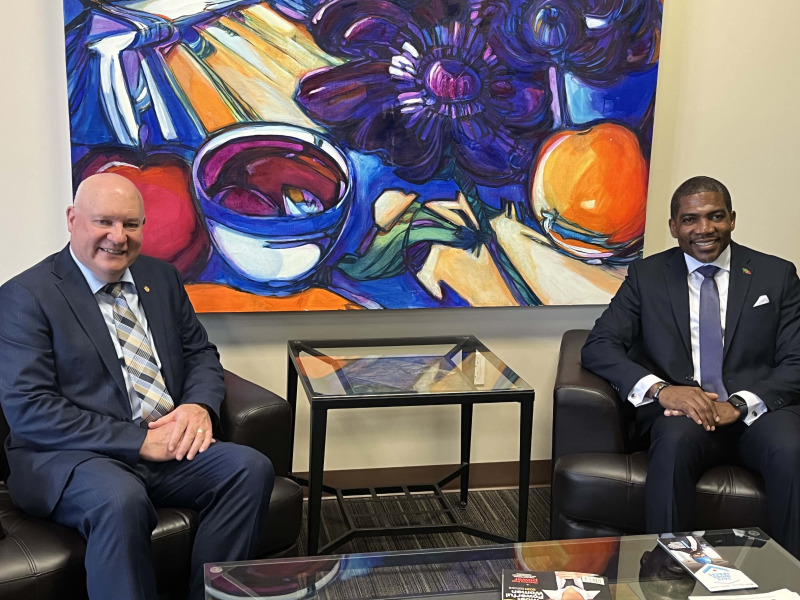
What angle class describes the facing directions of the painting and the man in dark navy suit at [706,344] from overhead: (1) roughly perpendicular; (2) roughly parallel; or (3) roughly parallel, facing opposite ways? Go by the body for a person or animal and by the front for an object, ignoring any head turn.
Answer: roughly parallel

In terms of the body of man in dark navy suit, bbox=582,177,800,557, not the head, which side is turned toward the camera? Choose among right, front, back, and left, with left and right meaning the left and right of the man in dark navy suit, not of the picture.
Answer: front

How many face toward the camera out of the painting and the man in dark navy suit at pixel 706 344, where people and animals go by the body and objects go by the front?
2

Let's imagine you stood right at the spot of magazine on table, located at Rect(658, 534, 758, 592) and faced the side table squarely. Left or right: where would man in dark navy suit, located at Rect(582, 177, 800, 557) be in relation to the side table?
right

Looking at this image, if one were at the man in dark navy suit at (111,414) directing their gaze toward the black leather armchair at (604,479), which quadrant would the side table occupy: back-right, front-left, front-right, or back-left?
front-left

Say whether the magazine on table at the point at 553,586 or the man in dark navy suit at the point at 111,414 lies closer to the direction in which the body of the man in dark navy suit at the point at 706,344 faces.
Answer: the magazine on table

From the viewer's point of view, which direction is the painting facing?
toward the camera

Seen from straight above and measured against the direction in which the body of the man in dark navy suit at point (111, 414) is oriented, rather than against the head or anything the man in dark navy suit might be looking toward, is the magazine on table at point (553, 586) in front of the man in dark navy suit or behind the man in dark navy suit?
in front

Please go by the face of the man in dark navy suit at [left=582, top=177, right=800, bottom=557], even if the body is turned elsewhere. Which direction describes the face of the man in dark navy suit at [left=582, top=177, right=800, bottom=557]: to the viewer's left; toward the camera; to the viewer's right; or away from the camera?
toward the camera

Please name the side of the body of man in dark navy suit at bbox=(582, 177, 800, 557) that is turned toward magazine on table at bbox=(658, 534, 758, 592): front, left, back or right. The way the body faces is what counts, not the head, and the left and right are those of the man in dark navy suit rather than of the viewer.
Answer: front

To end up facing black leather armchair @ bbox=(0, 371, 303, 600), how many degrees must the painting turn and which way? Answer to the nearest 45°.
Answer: approximately 45° to its right

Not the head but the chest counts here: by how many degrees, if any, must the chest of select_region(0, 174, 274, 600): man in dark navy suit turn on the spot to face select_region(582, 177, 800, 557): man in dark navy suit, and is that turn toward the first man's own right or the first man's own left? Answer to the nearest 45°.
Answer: approximately 45° to the first man's own left

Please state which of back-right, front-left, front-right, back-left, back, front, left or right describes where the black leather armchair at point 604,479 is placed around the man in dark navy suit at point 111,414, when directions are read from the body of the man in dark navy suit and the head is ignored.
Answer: front-left

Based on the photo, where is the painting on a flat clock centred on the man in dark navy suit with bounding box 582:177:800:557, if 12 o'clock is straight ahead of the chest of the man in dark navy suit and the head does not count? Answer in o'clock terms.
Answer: The painting is roughly at 3 o'clock from the man in dark navy suit.

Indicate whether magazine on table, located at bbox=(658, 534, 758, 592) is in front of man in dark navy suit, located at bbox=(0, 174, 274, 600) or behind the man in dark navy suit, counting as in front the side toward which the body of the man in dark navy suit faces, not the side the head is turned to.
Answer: in front

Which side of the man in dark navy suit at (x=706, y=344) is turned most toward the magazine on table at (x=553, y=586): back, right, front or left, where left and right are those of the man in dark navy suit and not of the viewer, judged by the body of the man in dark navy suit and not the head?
front
